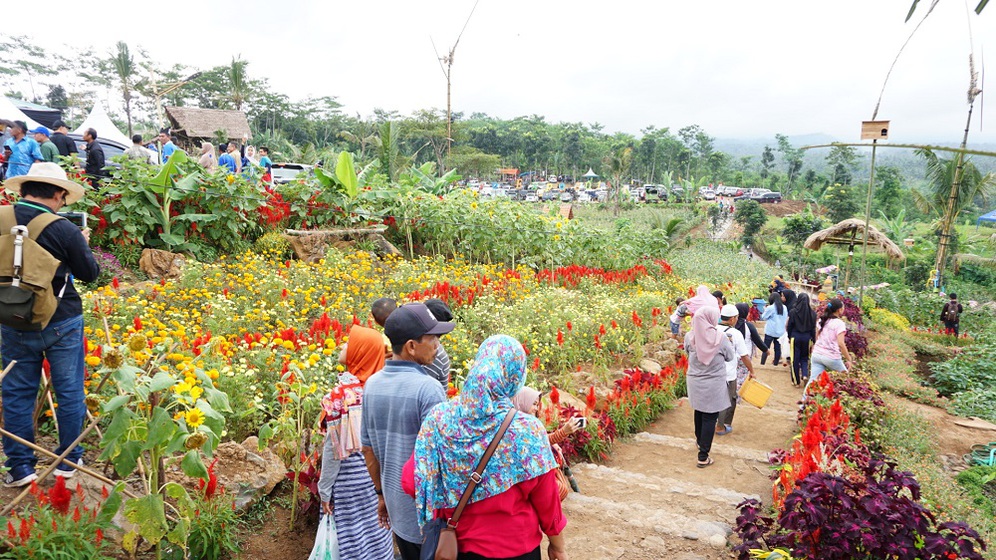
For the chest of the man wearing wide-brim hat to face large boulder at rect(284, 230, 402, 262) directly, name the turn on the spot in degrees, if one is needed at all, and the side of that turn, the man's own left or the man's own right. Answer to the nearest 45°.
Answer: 0° — they already face it

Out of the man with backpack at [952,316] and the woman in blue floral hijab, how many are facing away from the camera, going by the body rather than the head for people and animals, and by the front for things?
2

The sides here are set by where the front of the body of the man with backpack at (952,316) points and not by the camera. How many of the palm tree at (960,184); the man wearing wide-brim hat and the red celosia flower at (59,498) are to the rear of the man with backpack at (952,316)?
2

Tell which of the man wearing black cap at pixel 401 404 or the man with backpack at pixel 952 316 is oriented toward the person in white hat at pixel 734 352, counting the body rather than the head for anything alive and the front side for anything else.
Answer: the man wearing black cap

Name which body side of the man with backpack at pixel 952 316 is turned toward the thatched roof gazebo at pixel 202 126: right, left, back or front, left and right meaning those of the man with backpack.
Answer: left

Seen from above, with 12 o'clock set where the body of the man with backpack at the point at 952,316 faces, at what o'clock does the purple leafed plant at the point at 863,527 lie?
The purple leafed plant is roughly at 6 o'clock from the man with backpack.

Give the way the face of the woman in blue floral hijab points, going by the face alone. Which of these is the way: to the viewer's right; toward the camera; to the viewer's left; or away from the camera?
away from the camera

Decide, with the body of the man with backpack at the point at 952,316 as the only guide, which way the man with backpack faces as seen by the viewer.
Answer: away from the camera

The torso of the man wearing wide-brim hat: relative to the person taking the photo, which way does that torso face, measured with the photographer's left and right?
facing away from the viewer and to the right of the viewer

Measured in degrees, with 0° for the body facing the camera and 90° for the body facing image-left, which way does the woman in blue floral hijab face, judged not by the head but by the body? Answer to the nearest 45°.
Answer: approximately 180°

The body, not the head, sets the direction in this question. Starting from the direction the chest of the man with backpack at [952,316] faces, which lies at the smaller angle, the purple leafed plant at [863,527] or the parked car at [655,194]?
the parked car

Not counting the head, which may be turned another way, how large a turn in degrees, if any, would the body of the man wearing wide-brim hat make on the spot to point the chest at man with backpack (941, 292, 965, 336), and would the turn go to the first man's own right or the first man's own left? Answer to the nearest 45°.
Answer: approximately 45° to the first man's own right

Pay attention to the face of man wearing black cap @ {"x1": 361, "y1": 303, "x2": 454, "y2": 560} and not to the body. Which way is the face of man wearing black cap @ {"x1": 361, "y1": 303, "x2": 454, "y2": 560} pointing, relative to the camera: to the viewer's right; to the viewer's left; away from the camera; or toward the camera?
to the viewer's right
